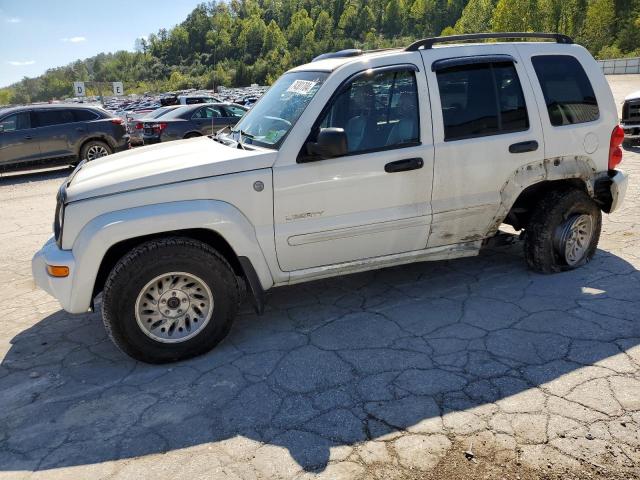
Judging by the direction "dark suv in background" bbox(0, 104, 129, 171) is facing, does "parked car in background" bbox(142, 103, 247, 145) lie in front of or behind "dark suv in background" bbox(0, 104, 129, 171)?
behind

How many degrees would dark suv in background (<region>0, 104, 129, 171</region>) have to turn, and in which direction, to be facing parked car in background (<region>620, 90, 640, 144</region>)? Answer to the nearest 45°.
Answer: approximately 135° to its left

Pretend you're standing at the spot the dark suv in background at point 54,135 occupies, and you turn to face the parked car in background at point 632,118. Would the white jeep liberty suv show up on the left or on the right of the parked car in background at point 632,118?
right

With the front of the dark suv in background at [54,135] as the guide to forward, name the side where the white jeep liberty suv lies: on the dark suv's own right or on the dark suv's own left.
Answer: on the dark suv's own left

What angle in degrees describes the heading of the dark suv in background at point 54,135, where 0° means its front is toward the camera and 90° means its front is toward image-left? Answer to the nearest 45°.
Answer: approximately 90°
